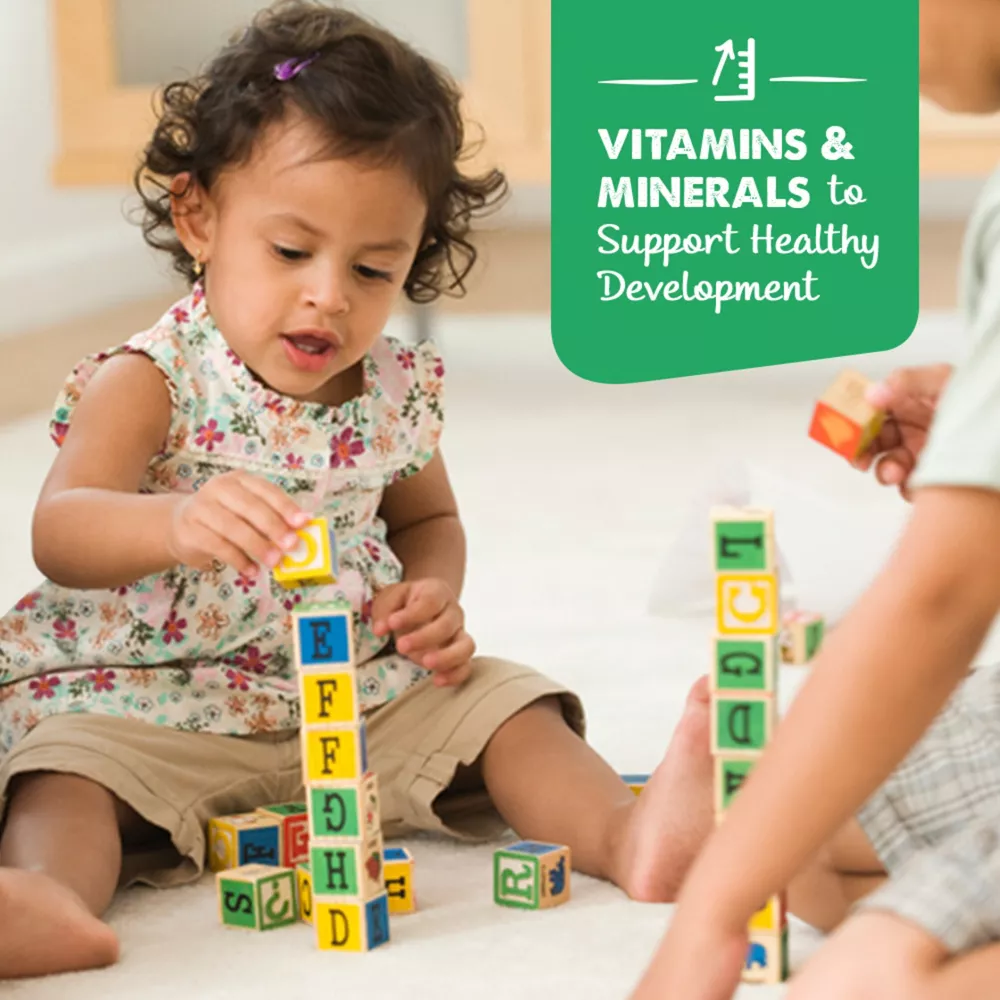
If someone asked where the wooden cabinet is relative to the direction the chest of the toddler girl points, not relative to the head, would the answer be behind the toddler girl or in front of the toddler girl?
behind

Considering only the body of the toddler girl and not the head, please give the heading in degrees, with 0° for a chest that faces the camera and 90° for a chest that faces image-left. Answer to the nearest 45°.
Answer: approximately 315°
